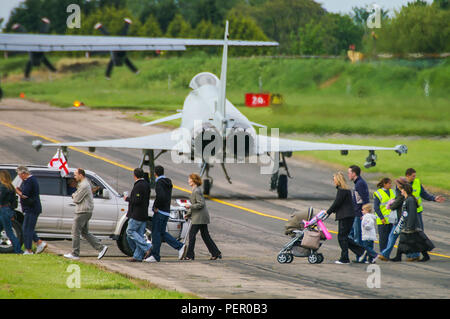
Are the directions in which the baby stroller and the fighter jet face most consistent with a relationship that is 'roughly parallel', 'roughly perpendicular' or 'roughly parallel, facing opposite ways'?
roughly perpendicular

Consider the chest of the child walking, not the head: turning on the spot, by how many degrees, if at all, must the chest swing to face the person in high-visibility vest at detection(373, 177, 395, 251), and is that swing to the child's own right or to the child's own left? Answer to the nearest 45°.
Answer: approximately 90° to the child's own right

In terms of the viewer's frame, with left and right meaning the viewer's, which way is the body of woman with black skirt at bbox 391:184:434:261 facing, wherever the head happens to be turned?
facing to the left of the viewer

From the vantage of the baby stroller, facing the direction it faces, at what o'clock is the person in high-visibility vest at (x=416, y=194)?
The person in high-visibility vest is roughly at 5 o'clock from the baby stroller.

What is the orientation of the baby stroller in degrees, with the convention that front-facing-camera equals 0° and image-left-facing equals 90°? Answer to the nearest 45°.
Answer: approximately 90°

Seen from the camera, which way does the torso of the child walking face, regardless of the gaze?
to the viewer's left

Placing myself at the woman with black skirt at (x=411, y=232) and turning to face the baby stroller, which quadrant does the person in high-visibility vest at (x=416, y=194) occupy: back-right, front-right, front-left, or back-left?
back-right

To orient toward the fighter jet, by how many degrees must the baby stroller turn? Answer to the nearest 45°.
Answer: approximately 90° to its right

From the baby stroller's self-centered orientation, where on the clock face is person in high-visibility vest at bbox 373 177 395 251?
The person in high-visibility vest is roughly at 5 o'clock from the baby stroller.
